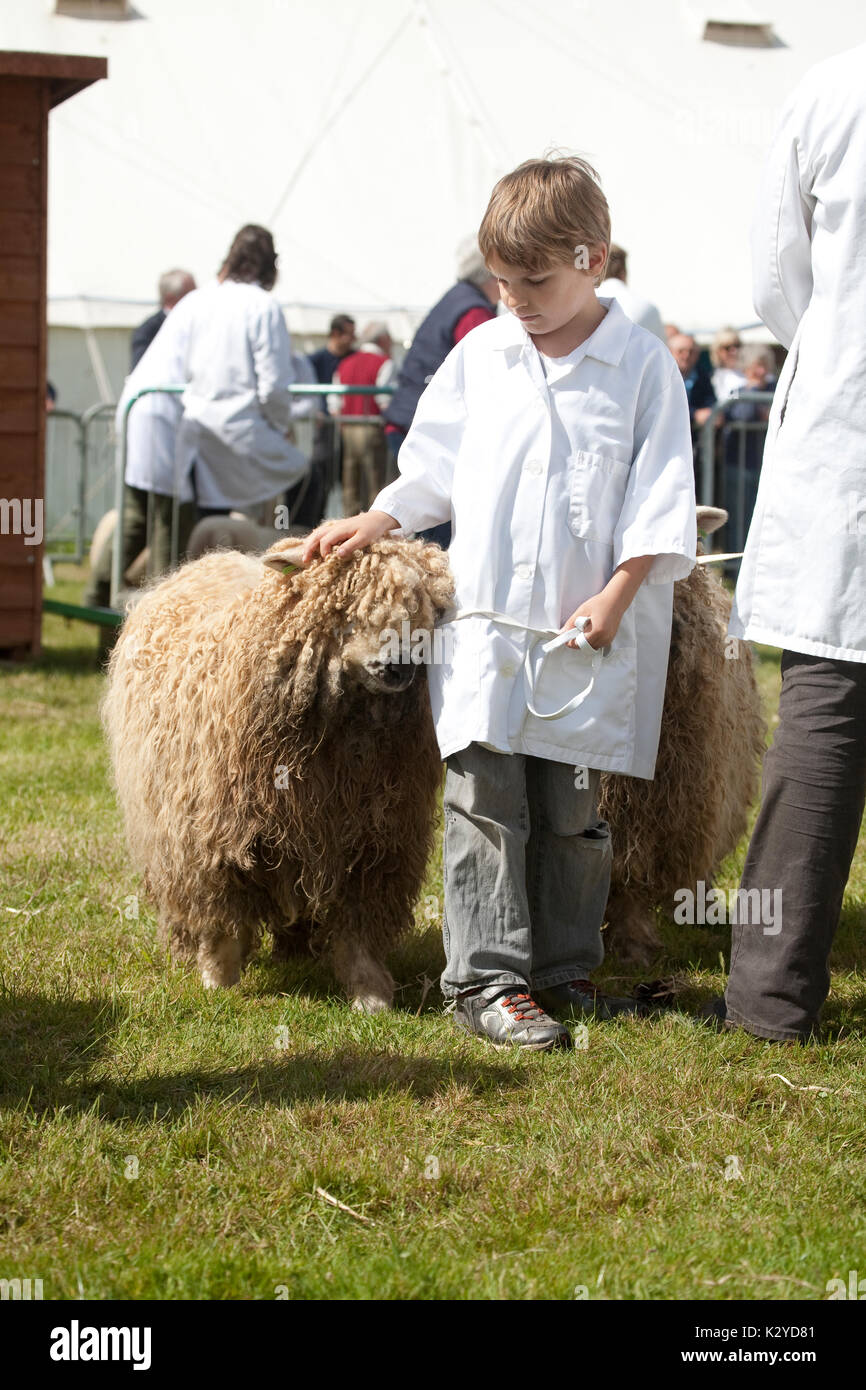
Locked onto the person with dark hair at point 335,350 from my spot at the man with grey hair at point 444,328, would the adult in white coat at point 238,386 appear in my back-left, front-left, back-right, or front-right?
front-left

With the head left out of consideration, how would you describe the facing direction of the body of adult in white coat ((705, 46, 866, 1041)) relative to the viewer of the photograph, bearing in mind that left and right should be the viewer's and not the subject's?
facing away from the viewer and to the left of the viewer

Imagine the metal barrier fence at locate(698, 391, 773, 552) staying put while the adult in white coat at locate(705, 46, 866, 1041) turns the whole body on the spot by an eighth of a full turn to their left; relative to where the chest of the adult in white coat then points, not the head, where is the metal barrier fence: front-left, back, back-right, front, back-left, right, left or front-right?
right

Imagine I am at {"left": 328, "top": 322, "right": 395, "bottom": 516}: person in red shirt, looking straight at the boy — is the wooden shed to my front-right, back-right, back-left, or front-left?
front-right

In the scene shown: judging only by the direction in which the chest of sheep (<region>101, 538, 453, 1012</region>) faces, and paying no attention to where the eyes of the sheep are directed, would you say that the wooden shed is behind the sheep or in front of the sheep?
behind

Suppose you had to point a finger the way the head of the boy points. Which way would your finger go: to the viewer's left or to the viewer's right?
to the viewer's left

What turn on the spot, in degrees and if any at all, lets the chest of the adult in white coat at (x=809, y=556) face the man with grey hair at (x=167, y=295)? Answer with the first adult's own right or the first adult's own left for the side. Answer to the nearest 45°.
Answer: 0° — they already face them

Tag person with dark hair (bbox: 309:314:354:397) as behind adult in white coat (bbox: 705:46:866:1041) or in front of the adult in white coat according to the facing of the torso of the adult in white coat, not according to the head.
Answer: in front

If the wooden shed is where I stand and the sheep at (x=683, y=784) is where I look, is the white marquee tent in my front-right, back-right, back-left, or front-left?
back-left

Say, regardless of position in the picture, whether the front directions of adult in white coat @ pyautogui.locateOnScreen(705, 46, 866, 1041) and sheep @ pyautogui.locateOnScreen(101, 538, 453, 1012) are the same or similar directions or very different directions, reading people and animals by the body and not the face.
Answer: very different directions

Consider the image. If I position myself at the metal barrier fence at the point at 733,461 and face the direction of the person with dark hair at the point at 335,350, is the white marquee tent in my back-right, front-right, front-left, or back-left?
front-right
